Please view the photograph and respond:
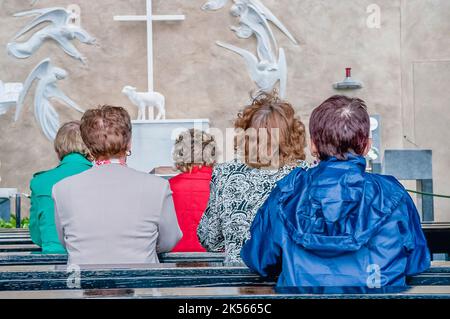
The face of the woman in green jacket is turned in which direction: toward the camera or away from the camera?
away from the camera

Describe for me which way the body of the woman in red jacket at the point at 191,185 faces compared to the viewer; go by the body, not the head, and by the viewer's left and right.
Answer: facing away from the viewer

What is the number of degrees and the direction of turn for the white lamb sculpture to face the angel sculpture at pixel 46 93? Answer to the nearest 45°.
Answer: approximately 45° to its right

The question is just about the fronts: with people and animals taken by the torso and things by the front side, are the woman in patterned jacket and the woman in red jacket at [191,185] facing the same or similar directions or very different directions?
same or similar directions

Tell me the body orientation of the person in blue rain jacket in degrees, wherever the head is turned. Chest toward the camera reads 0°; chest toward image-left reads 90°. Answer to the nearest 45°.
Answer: approximately 180°

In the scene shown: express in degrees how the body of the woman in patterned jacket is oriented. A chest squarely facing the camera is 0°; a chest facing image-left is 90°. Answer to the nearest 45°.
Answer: approximately 180°

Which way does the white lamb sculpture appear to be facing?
to the viewer's left

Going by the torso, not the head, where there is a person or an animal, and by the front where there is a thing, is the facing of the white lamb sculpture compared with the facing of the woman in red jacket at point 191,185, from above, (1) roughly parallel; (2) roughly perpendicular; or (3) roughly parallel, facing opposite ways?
roughly perpendicular

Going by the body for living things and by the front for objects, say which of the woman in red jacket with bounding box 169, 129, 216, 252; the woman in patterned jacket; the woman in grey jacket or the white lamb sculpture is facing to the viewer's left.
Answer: the white lamb sculpture

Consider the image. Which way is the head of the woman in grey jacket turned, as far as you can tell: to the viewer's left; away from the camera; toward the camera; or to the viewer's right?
away from the camera

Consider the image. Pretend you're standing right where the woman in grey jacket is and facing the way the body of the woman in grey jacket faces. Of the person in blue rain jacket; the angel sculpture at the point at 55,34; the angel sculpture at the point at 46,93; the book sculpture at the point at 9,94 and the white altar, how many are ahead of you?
4

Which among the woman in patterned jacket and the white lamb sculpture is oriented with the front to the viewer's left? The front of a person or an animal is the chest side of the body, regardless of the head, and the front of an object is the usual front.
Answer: the white lamb sculpture

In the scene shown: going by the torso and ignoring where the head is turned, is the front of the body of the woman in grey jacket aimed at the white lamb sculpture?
yes

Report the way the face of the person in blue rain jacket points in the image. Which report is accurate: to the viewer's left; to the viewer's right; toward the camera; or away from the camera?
away from the camera

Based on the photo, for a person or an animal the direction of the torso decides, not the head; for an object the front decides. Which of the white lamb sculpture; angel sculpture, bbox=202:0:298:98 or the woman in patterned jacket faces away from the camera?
the woman in patterned jacket

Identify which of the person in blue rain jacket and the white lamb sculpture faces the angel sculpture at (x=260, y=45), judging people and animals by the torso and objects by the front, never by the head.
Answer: the person in blue rain jacket
